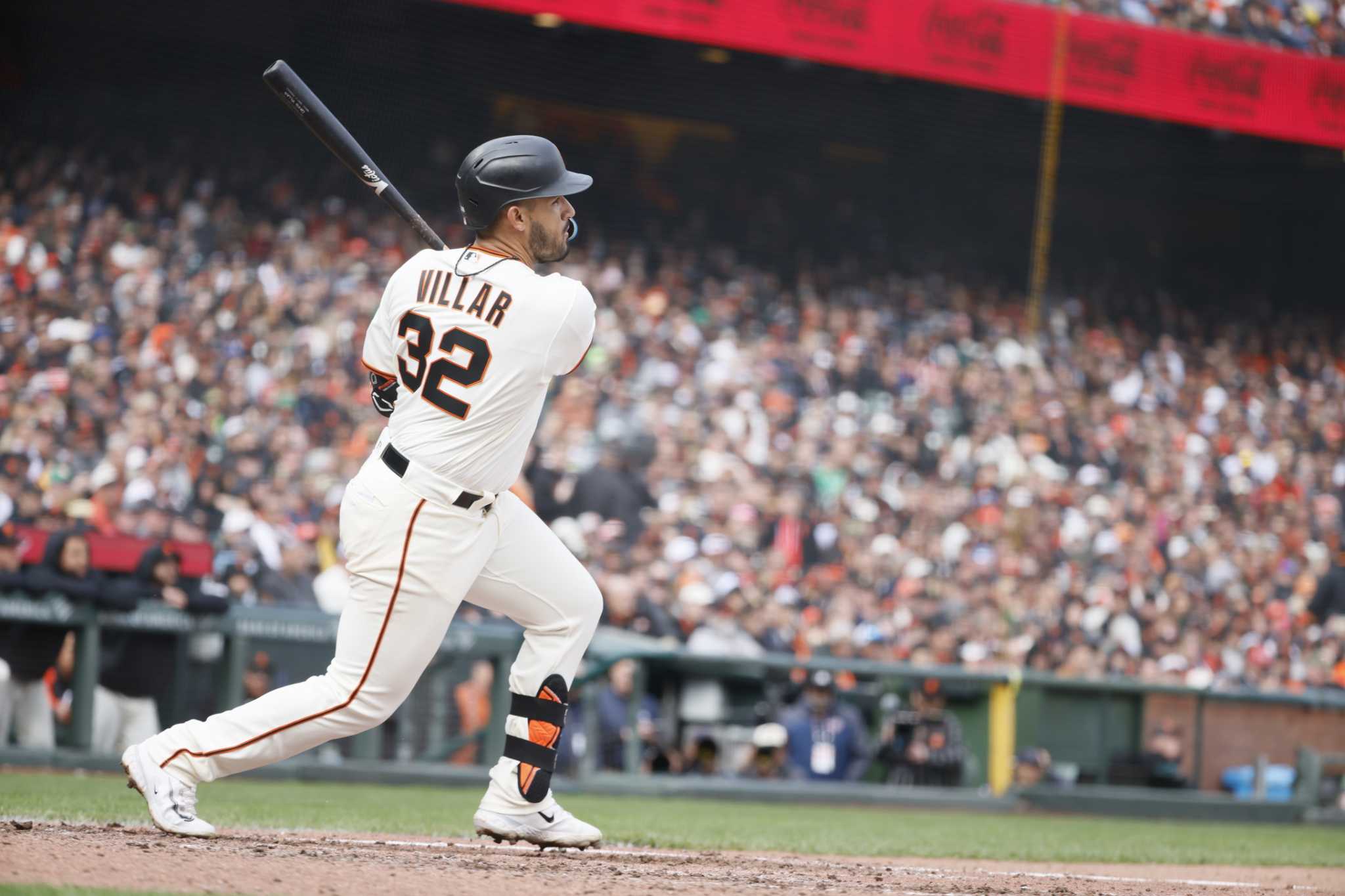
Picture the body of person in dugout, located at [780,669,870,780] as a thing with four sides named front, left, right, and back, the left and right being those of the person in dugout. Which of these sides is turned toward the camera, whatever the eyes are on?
front

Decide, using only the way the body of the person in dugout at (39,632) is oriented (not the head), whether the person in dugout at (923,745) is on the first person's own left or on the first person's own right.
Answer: on the first person's own left

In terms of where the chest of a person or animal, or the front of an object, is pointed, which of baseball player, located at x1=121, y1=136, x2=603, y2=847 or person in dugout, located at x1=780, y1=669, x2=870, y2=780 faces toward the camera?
the person in dugout

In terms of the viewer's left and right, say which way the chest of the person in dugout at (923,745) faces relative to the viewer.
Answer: facing the viewer

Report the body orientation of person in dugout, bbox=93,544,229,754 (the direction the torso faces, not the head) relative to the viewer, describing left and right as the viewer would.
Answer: facing the viewer and to the right of the viewer

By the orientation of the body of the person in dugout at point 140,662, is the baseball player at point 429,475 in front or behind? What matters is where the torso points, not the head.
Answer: in front

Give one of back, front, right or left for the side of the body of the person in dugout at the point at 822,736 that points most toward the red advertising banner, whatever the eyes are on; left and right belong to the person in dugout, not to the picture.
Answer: back

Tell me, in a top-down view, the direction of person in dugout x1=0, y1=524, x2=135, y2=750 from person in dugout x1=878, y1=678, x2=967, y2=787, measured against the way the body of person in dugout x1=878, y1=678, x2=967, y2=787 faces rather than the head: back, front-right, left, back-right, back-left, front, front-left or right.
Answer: front-right

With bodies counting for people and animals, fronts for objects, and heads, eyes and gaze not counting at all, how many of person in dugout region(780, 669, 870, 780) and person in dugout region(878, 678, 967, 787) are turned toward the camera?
2

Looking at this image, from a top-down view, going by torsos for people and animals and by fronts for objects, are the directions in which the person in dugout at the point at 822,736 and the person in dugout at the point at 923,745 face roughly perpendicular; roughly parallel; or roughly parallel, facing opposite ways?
roughly parallel

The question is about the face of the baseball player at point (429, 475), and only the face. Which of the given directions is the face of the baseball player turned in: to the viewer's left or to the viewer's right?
to the viewer's right

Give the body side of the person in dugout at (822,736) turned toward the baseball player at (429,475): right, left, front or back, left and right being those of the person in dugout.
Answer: front

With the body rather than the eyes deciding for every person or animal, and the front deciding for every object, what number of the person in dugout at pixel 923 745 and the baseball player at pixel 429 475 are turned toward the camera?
1
